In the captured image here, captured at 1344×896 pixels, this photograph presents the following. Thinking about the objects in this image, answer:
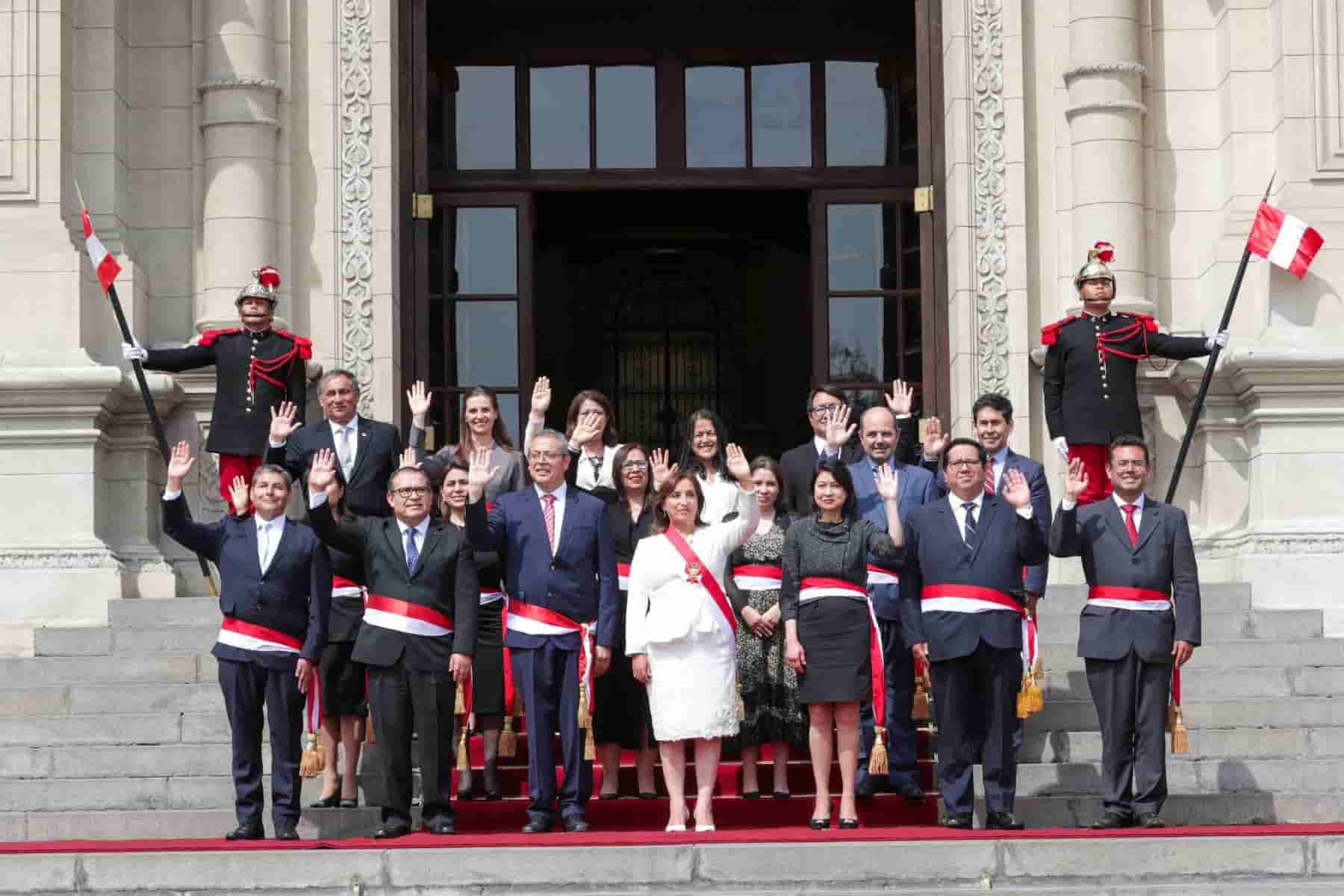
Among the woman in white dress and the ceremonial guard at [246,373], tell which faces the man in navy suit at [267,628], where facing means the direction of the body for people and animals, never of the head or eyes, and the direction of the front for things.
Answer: the ceremonial guard

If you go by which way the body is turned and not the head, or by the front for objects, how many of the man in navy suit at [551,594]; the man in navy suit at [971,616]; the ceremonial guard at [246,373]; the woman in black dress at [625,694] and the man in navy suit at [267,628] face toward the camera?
5

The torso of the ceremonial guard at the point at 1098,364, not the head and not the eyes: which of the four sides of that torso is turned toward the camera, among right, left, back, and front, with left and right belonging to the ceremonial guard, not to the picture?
front

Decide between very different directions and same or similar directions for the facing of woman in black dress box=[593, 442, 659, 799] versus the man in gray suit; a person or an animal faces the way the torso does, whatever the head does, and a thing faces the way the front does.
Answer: same or similar directions

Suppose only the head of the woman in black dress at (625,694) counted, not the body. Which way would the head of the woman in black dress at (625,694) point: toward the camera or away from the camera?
toward the camera

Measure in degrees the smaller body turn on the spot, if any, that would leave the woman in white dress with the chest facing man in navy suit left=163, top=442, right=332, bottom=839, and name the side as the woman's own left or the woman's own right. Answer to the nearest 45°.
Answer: approximately 90° to the woman's own right

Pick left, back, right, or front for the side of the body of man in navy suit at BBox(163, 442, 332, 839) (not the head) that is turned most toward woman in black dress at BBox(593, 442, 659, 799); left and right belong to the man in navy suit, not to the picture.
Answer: left

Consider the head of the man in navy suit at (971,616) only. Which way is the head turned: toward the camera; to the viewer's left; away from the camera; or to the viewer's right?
toward the camera

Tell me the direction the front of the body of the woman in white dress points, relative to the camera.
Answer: toward the camera

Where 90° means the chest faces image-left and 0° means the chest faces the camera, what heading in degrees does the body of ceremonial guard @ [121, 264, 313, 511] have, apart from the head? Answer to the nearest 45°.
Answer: approximately 0°

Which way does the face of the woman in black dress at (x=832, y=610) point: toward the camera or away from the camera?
toward the camera

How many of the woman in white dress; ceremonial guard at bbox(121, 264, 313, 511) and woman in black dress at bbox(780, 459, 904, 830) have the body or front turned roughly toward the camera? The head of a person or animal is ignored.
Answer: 3

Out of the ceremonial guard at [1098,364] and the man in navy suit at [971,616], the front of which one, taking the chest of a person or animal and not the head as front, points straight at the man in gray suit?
the ceremonial guard

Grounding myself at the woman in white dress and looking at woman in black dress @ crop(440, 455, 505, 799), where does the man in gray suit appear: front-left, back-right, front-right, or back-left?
back-right

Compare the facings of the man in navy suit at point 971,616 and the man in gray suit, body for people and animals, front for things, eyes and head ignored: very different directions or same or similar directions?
same or similar directions

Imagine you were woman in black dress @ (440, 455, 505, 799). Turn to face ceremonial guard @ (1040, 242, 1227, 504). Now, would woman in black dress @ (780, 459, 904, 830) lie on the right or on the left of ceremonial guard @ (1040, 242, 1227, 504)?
right
